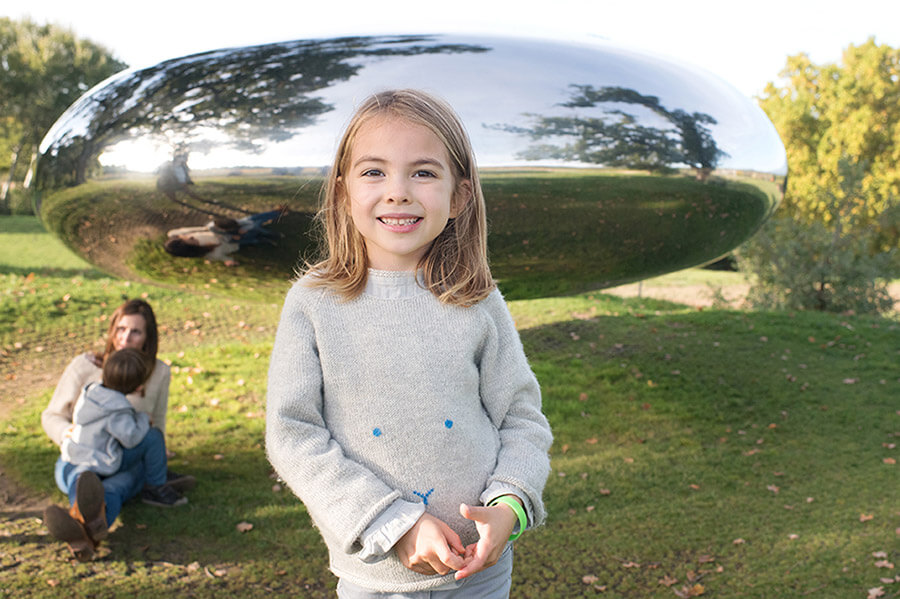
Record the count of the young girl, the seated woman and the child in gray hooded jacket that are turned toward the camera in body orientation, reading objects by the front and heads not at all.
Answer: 2

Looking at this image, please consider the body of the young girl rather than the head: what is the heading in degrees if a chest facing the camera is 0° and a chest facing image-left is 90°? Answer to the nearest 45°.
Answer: approximately 0°

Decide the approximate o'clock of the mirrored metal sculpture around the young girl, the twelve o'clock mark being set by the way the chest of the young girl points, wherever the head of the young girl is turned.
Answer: The mirrored metal sculpture is roughly at 6 o'clock from the young girl.

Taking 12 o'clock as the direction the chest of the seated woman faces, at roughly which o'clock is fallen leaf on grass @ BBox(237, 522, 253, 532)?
The fallen leaf on grass is roughly at 11 o'clock from the seated woman.

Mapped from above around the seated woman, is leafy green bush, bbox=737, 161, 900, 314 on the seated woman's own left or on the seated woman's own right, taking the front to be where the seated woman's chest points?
on the seated woman's own left

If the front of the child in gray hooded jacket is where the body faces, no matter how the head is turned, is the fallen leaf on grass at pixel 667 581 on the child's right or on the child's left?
on the child's right

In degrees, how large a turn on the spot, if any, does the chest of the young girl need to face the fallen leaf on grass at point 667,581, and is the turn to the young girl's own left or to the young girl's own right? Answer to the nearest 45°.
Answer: approximately 135° to the young girl's own left
